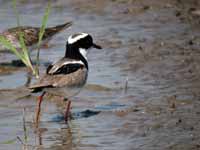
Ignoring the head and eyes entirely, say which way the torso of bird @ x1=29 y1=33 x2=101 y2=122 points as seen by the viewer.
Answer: to the viewer's right

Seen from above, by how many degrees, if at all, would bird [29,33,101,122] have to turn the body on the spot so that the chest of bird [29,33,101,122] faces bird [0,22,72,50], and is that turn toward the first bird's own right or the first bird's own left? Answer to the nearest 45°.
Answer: approximately 90° to the first bird's own left
